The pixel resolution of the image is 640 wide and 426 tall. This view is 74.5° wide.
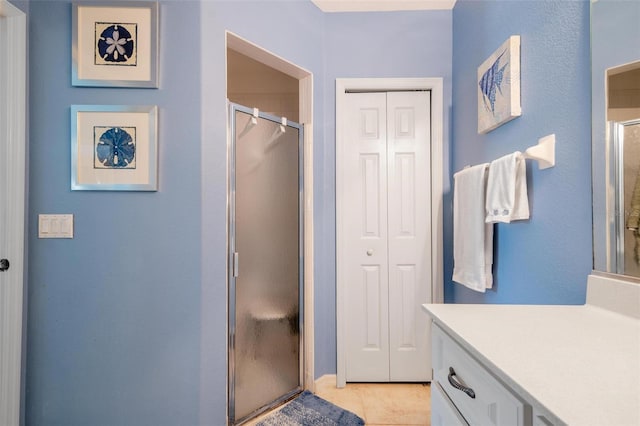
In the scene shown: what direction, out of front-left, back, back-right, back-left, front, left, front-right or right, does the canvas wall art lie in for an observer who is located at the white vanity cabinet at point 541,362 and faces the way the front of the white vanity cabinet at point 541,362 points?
back-right

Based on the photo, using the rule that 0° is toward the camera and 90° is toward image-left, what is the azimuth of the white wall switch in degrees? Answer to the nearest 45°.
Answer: approximately 0°

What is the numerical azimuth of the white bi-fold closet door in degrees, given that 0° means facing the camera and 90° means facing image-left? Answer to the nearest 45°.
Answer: approximately 0°

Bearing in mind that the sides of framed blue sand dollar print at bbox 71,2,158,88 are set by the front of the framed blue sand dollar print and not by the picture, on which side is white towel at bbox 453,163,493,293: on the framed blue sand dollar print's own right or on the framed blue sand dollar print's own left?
on the framed blue sand dollar print's own left

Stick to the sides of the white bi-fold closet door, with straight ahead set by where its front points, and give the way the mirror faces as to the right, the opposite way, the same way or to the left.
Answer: to the right

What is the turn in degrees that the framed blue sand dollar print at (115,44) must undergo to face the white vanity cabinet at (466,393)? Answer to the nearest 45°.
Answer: approximately 45° to its left

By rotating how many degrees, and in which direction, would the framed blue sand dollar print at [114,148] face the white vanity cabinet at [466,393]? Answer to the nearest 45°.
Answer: approximately 45° to its left

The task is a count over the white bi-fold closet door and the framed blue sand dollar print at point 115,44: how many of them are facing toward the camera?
2
